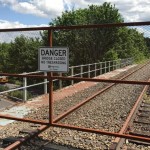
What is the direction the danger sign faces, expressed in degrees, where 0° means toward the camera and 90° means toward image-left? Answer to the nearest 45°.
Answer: approximately 0°

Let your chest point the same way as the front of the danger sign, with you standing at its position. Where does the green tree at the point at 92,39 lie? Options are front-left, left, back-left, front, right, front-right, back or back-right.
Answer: back

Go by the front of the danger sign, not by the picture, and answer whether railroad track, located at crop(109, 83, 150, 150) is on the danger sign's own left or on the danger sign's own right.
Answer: on the danger sign's own left
